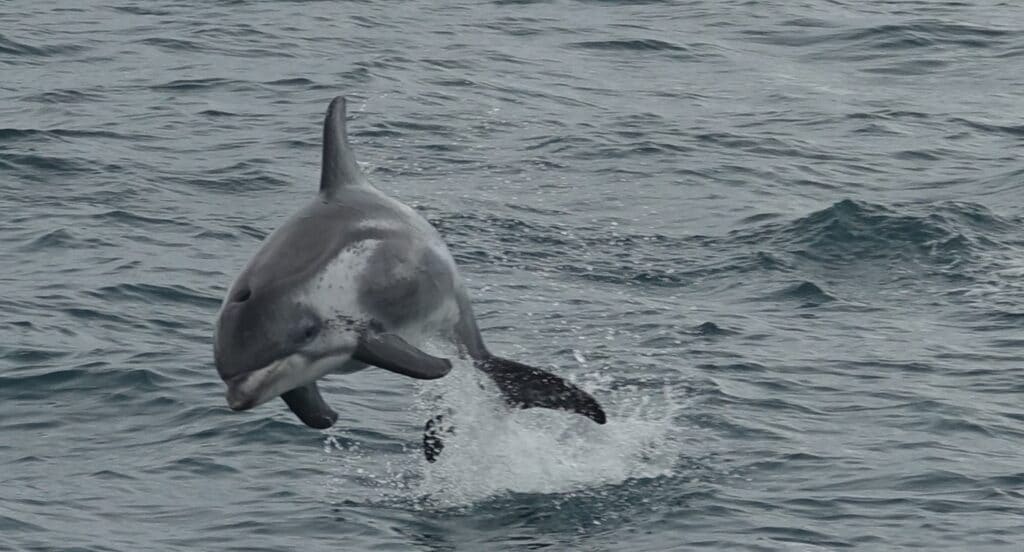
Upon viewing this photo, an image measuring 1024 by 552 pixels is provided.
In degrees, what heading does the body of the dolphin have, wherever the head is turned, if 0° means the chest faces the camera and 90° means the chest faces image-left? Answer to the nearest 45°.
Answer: approximately 45°

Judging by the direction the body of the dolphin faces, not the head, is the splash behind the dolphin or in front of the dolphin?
behind
